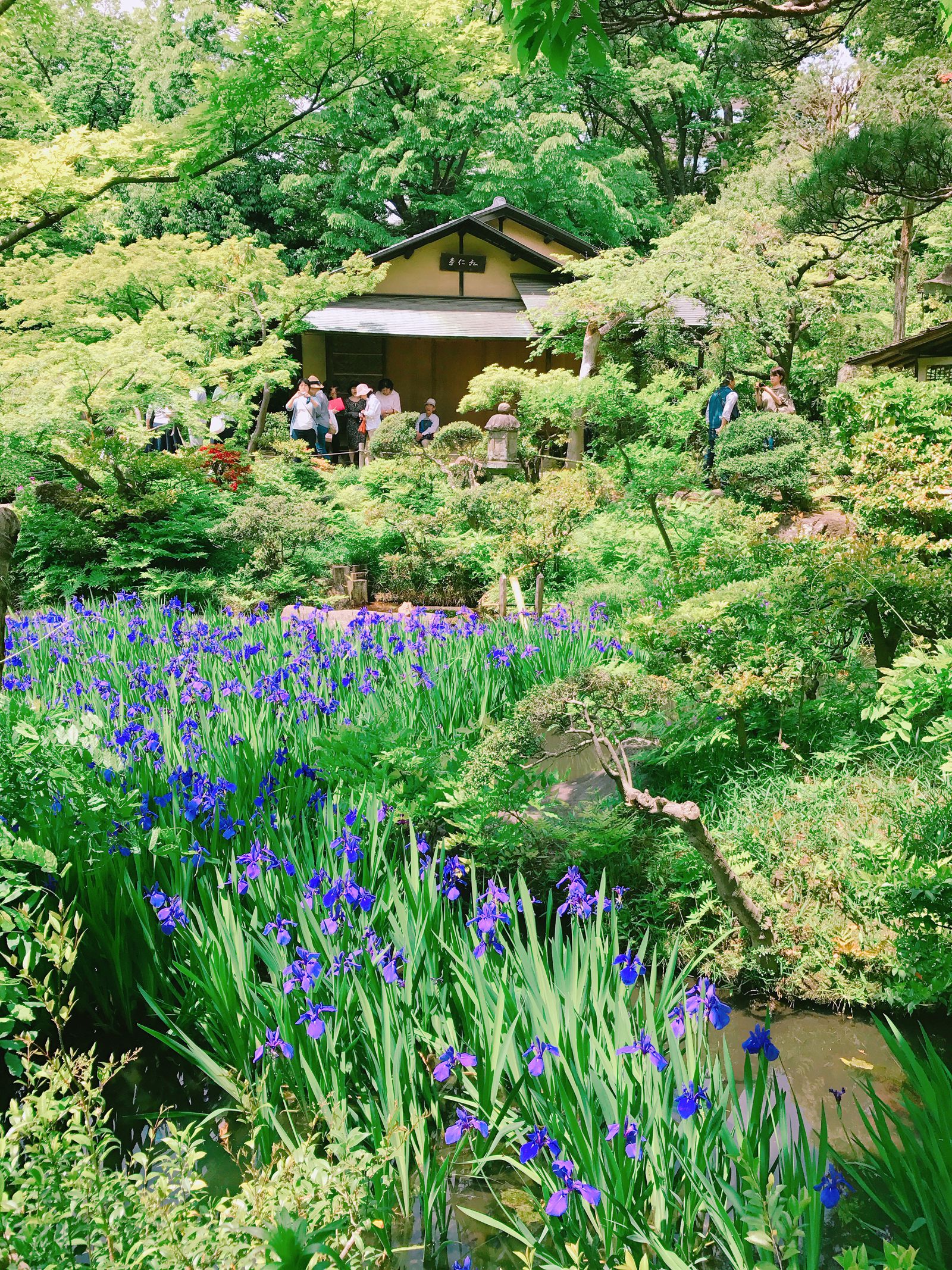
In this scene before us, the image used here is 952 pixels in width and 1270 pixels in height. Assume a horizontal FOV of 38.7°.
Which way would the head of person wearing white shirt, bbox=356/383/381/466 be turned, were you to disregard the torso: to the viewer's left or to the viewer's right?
to the viewer's left

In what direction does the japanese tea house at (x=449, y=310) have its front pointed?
toward the camera

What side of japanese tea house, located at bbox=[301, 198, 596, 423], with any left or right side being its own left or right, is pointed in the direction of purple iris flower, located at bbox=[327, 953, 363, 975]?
front

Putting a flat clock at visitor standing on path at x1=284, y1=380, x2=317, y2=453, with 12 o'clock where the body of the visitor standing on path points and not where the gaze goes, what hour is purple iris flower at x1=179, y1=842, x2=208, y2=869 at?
The purple iris flower is roughly at 12 o'clock from the visitor standing on path.

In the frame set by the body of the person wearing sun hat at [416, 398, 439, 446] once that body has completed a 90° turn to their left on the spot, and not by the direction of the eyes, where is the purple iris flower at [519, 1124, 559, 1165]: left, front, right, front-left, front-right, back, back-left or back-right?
front-right

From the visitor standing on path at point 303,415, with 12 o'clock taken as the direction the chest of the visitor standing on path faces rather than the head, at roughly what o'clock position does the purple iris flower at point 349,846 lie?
The purple iris flower is roughly at 12 o'clock from the visitor standing on path.

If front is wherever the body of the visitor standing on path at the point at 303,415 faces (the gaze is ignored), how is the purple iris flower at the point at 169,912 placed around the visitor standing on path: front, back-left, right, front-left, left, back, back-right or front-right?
front

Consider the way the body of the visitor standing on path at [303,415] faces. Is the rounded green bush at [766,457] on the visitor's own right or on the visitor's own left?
on the visitor's own left

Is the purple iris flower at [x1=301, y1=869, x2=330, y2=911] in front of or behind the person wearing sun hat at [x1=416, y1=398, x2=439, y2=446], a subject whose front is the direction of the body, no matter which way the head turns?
in front

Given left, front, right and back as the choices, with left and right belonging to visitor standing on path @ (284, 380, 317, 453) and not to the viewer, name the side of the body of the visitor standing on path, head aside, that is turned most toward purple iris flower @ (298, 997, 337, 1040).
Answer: front

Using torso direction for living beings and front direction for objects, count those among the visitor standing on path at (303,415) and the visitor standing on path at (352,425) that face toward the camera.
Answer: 2

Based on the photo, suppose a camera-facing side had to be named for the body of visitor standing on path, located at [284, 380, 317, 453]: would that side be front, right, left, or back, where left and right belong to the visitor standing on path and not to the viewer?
front

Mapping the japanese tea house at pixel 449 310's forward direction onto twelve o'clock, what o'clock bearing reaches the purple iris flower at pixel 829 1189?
The purple iris flower is roughly at 12 o'clock from the japanese tea house.
